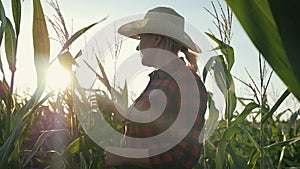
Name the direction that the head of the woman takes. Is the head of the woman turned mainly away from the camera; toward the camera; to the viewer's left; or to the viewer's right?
to the viewer's left

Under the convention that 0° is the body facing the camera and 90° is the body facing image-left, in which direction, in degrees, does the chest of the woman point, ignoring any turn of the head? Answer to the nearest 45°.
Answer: approximately 90°
